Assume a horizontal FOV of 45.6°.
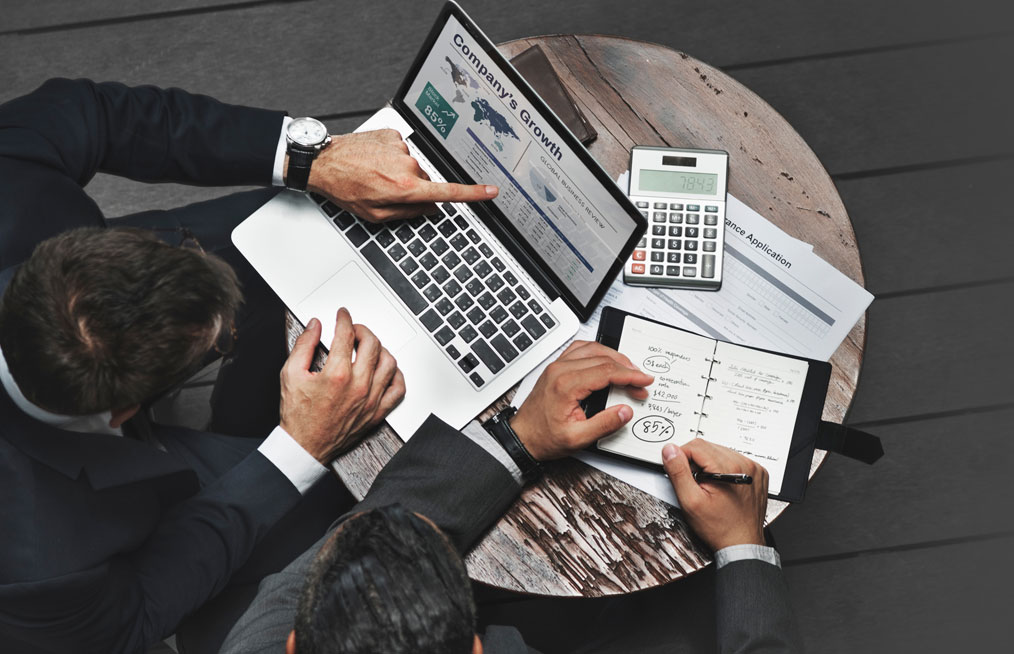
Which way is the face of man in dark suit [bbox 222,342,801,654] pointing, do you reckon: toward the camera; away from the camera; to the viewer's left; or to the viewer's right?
away from the camera

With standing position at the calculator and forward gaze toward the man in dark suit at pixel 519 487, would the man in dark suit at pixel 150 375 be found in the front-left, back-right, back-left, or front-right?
front-right

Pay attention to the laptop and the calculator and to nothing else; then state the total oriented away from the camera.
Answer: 0

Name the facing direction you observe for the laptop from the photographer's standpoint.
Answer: facing the viewer and to the left of the viewer

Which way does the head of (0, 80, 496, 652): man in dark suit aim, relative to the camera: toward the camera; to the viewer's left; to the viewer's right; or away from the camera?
to the viewer's right

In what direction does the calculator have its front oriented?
toward the camera
